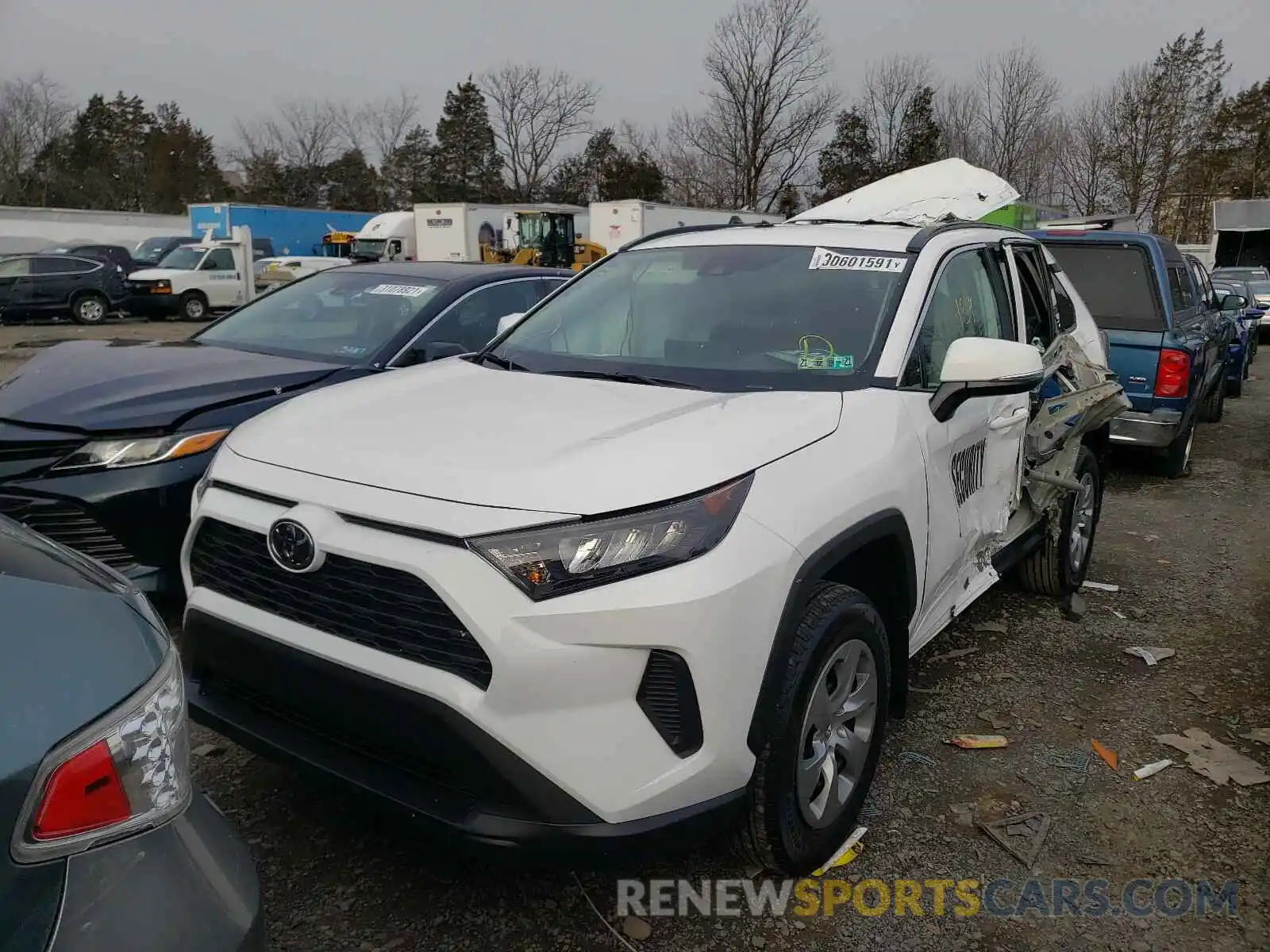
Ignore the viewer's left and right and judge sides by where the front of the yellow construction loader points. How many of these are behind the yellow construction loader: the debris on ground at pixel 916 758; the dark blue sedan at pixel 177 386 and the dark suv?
0

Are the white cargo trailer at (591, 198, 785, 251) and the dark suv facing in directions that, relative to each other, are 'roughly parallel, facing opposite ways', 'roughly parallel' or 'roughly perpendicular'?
roughly parallel

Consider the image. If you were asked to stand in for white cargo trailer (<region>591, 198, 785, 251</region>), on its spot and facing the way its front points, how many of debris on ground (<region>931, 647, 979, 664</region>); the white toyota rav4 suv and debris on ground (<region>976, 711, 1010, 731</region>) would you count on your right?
0

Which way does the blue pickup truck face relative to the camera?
away from the camera

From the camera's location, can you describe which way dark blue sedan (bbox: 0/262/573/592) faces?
facing the viewer and to the left of the viewer

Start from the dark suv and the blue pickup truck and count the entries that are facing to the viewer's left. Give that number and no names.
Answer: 1

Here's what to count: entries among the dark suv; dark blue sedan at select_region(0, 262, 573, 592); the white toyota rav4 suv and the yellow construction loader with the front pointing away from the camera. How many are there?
0

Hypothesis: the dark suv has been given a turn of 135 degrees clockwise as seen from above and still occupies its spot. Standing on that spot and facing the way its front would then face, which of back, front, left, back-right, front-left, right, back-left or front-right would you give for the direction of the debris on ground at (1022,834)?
back-right

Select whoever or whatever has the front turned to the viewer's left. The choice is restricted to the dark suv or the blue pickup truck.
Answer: the dark suv

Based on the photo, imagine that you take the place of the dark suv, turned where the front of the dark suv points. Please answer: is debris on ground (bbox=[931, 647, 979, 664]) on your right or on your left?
on your left

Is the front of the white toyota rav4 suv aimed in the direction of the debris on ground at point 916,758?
no

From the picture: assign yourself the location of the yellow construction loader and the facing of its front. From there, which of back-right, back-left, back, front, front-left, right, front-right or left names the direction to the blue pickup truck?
front-left

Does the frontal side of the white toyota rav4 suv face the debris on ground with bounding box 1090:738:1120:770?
no

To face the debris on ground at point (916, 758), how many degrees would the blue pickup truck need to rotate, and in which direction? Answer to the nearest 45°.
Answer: approximately 180°

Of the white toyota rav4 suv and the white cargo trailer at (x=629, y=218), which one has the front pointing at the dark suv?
the white cargo trailer

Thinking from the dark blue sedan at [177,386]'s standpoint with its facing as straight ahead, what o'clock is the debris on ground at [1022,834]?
The debris on ground is roughly at 9 o'clock from the dark blue sedan.
